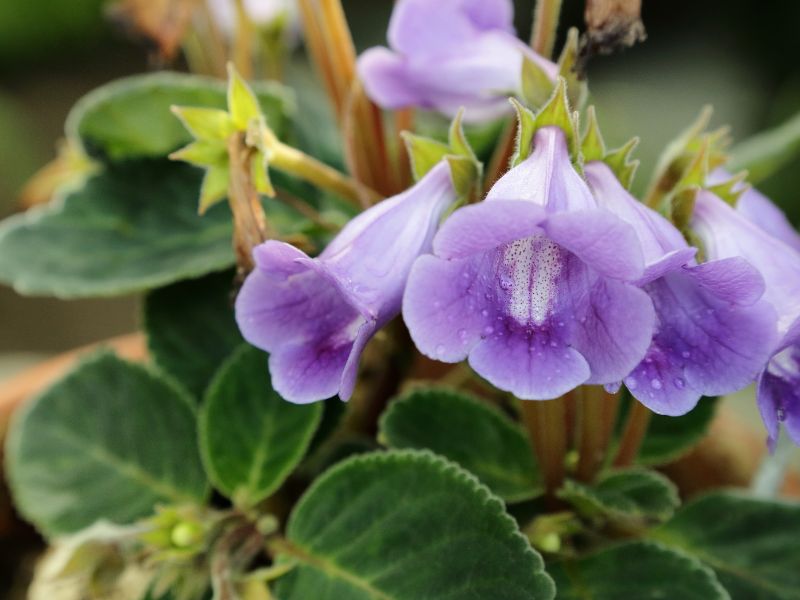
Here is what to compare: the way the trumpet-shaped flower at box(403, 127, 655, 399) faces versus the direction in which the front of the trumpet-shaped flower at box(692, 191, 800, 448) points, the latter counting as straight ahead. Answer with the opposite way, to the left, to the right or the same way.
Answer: to the right

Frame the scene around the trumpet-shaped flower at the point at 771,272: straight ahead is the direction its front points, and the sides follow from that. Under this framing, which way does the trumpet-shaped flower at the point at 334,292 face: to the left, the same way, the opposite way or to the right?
to the right

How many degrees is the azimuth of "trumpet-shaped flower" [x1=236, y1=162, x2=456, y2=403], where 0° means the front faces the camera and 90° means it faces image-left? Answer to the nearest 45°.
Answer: approximately 45°

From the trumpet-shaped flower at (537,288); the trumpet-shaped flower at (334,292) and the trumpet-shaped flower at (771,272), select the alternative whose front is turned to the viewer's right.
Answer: the trumpet-shaped flower at (771,272)

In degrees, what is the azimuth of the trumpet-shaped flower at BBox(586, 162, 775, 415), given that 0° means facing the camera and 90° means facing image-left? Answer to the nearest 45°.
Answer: approximately 315°

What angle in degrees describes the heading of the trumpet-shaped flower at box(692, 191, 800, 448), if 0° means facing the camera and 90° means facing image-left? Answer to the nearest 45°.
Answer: approximately 270°
